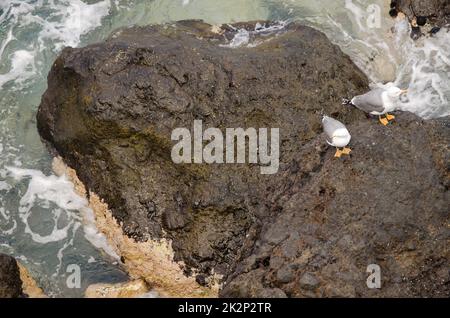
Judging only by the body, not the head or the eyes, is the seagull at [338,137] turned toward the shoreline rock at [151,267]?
no

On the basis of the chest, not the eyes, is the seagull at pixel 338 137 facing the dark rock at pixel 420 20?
no

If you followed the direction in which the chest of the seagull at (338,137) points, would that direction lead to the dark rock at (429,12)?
no

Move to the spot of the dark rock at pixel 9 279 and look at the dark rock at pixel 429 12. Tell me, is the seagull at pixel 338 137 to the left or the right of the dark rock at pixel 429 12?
right

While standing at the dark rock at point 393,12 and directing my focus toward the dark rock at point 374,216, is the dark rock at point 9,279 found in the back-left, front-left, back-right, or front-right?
front-right
